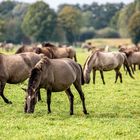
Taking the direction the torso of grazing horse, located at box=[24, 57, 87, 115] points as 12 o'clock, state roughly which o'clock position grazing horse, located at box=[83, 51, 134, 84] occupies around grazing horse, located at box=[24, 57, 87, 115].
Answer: grazing horse, located at box=[83, 51, 134, 84] is roughly at 5 o'clock from grazing horse, located at box=[24, 57, 87, 115].

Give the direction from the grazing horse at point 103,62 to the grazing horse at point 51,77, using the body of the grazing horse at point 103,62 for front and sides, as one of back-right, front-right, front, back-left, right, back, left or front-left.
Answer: left

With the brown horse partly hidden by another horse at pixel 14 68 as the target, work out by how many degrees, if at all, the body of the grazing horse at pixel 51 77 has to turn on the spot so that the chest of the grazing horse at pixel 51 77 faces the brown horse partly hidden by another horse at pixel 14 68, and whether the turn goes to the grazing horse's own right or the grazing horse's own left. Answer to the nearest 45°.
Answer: approximately 90° to the grazing horse's own right

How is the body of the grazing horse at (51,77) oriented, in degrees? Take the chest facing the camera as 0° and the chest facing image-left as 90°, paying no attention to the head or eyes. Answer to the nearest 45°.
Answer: approximately 45°

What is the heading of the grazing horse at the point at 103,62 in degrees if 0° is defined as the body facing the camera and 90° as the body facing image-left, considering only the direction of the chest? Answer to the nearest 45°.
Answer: approximately 90°

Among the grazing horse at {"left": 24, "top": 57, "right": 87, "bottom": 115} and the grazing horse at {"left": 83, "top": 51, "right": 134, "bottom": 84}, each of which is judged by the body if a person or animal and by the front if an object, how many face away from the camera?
0
